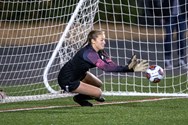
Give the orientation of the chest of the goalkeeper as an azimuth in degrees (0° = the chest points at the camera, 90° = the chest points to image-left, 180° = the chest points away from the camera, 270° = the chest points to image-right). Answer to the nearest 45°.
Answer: approximately 270°
